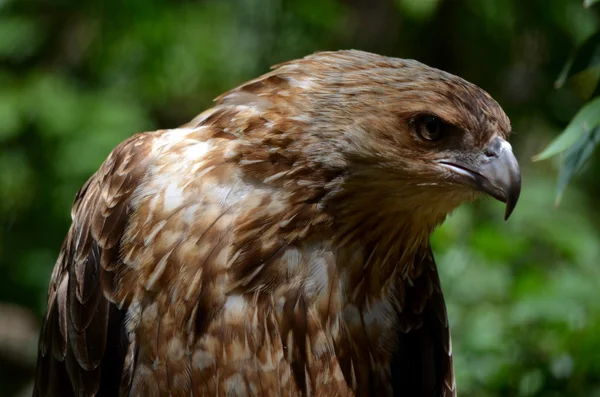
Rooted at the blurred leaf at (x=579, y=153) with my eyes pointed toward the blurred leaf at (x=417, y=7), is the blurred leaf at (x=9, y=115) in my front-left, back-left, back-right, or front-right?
front-left

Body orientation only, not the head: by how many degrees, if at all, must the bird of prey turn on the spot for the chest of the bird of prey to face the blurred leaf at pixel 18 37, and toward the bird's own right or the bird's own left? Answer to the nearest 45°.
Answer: approximately 180°

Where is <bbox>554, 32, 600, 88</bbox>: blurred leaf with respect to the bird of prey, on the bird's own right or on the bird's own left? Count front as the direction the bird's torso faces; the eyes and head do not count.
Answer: on the bird's own left

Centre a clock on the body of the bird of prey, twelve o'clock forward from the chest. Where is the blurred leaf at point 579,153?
The blurred leaf is roughly at 10 o'clock from the bird of prey.

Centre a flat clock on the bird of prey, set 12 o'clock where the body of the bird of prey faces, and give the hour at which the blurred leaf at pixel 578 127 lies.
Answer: The blurred leaf is roughly at 10 o'clock from the bird of prey.

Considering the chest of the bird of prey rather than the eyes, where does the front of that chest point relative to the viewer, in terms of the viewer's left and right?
facing the viewer and to the right of the viewer

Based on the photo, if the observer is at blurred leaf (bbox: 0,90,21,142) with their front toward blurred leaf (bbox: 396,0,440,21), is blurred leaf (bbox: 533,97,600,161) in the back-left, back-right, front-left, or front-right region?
front-right

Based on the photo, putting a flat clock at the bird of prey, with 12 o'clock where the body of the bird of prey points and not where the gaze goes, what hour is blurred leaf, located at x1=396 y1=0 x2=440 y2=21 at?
The blurred leaf is roughly at 8 o'clock from the bird of prey.

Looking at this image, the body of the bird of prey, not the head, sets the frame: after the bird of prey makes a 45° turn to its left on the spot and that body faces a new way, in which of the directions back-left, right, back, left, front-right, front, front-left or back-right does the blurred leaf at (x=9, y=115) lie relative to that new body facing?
back-left
